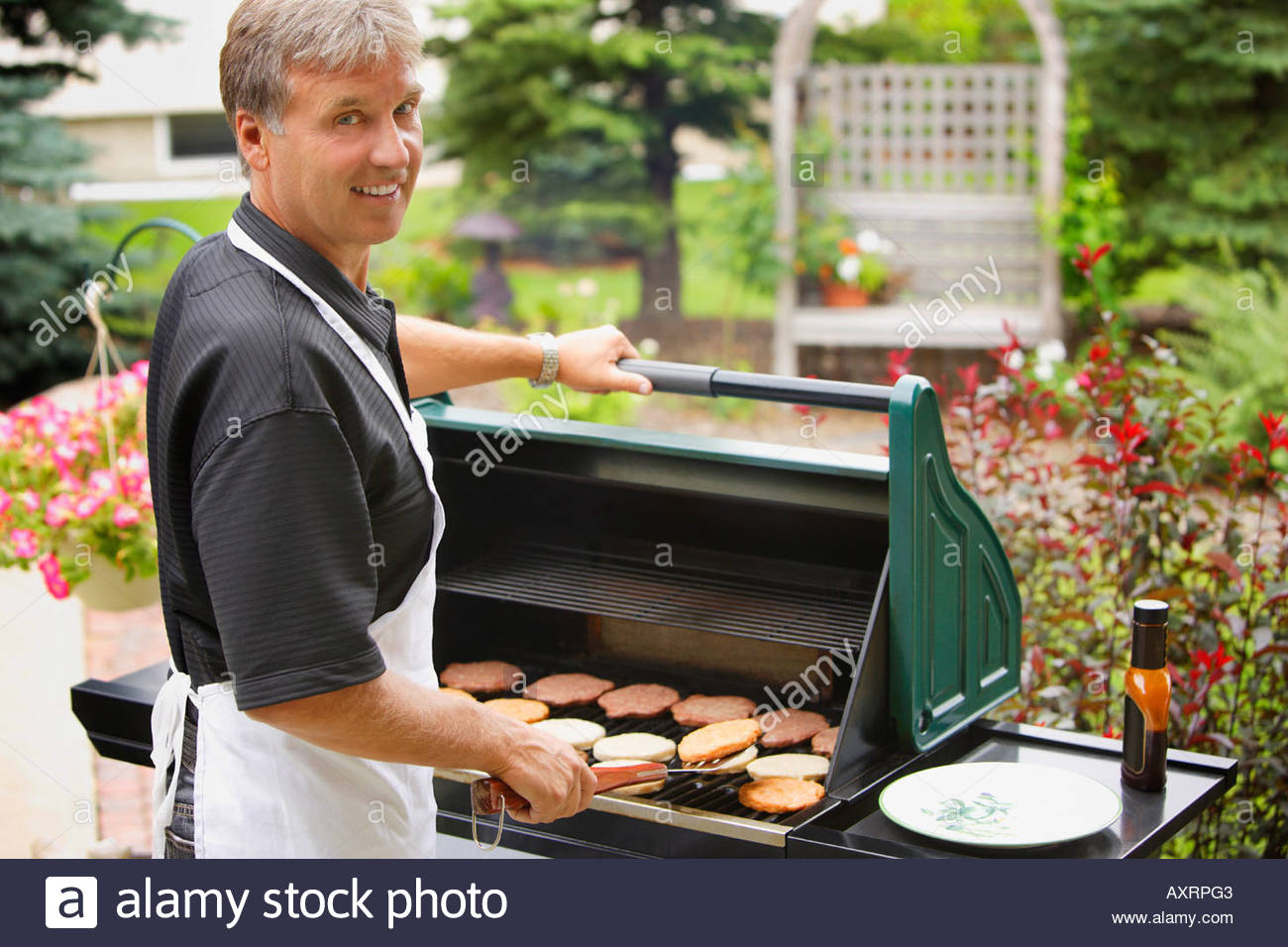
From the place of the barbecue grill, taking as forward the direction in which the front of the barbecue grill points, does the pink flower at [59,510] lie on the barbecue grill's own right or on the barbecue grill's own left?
on the barbecue grill's own right

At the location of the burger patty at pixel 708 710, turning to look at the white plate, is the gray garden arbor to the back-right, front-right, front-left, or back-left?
back-left

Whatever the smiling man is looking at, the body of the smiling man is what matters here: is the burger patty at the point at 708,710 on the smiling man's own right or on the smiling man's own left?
on the smiling man's own left

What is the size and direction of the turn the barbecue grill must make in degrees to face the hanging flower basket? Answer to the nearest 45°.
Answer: approximately 90° to its right

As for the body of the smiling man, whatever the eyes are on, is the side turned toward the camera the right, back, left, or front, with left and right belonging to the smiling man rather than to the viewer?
right

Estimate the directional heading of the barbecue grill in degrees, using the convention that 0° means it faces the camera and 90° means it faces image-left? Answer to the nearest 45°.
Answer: approximately 45°

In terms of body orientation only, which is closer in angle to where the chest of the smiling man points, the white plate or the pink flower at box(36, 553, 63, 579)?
the white plate

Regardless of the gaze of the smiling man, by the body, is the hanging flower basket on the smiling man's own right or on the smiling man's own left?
on the smiling man's own left

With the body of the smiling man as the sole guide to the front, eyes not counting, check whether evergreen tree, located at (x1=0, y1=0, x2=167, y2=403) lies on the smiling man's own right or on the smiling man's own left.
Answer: on the smiling man's own left

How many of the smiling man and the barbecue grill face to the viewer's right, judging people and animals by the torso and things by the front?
1
